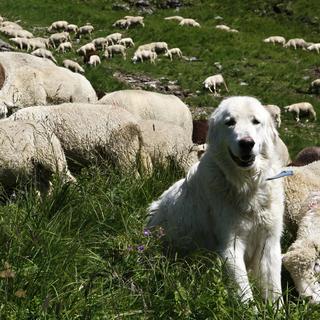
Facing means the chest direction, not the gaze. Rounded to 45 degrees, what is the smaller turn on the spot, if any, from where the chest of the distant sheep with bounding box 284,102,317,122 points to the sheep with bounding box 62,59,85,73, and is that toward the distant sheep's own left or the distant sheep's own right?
0° — it already faces it

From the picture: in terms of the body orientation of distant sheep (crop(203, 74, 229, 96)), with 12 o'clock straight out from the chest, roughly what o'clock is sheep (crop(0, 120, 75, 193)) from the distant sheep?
The sheep is roughly at 11 o'clock from the distant sheep.

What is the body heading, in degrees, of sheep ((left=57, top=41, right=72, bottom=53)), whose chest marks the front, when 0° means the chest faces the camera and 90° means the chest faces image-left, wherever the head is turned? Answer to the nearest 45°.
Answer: approximately 90°

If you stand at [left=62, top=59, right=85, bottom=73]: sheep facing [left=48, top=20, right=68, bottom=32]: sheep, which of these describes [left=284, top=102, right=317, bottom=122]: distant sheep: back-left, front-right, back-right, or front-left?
back-right

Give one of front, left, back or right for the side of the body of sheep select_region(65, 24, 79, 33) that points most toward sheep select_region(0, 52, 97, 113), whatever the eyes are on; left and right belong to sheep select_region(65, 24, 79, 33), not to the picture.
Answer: left

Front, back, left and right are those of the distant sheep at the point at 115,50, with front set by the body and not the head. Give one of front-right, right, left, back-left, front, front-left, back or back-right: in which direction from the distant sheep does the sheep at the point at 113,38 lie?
right

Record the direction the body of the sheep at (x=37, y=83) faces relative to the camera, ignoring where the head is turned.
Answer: to the viewer's left

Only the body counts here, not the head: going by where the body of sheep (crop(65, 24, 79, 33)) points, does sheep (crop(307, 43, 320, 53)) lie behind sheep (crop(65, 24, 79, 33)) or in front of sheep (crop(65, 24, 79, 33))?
behind

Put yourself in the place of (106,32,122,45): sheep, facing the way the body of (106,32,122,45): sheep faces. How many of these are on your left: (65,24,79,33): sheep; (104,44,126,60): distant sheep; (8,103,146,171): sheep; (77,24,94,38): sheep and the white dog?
3

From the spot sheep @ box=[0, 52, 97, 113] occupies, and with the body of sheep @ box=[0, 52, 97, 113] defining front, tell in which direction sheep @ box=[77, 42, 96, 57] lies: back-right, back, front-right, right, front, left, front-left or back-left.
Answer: right

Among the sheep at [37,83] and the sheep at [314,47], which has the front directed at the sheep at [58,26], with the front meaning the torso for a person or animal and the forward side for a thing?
the sheep at [314,47]
